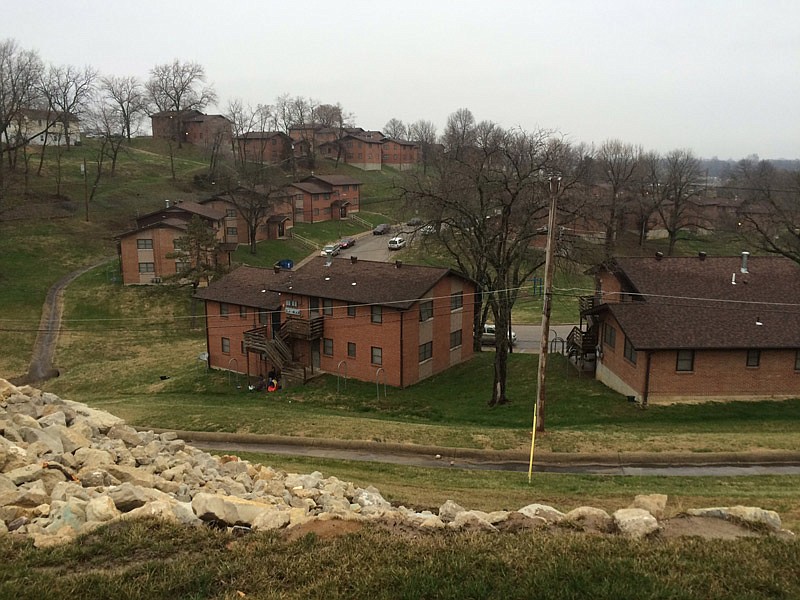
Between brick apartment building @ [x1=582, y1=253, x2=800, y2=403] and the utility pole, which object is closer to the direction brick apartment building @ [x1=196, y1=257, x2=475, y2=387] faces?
the utility pole

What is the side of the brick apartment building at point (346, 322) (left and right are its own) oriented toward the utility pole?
left

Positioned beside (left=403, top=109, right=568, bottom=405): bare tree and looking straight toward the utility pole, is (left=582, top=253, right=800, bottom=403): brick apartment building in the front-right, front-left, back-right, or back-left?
front-left

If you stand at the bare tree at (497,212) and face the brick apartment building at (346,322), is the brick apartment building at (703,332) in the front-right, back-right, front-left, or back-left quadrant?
back-right

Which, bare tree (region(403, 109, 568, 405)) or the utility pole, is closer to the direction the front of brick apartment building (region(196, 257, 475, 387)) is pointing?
the utility pole

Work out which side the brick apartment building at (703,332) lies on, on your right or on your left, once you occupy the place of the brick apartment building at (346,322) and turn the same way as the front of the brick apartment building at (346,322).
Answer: on your left

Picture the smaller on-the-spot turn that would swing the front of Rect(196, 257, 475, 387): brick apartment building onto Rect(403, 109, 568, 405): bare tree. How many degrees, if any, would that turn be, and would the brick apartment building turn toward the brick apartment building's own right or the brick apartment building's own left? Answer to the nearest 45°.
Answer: approximately 135° to the brick apartment building's own left
